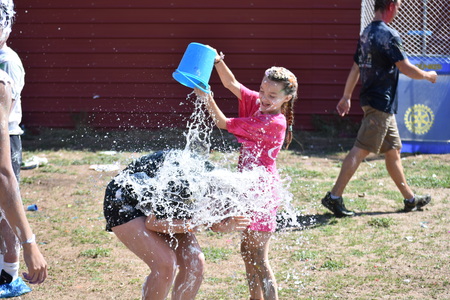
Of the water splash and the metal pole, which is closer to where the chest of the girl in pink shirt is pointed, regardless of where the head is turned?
the water splash

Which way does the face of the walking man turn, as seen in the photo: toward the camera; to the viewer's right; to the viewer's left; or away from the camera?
to the viewer's right

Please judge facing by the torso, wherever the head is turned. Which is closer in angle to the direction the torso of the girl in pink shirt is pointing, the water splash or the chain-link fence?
the water splash

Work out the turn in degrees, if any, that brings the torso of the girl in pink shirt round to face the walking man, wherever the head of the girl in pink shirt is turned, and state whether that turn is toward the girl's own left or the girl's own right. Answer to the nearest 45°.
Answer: approximately 135° to the girl's own right

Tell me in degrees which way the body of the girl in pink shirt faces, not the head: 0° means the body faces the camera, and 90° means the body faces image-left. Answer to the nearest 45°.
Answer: approximately 90°

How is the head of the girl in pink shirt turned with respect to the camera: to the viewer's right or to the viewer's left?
to the viewer's left

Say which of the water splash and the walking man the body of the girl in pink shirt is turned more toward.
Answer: the water splash
